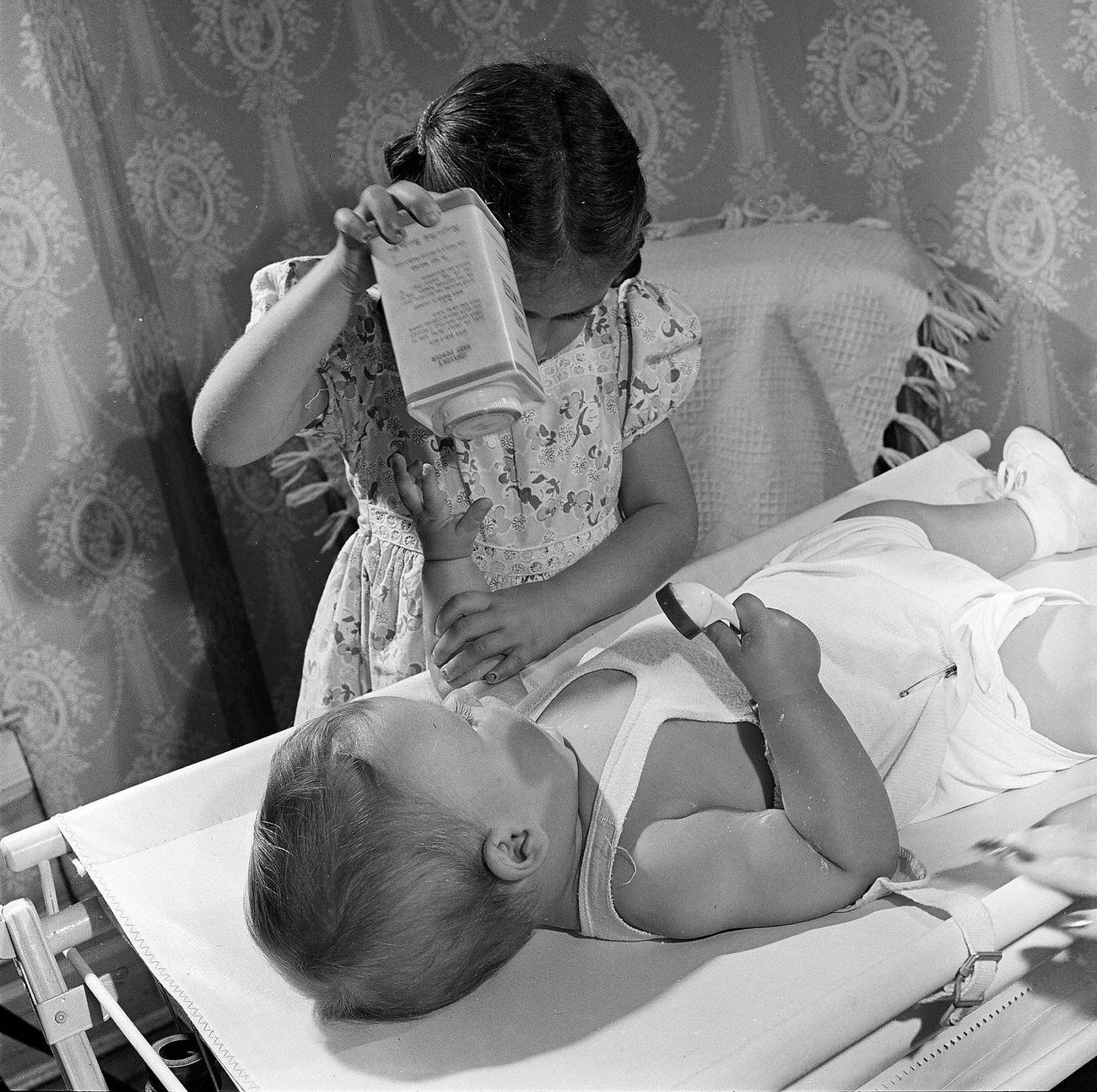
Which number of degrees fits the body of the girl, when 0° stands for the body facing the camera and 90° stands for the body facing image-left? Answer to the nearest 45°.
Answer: approximately 0°
